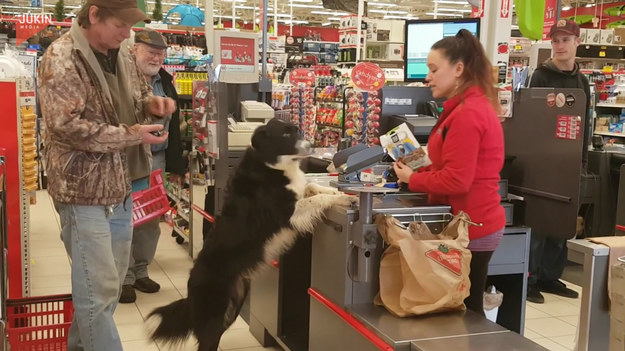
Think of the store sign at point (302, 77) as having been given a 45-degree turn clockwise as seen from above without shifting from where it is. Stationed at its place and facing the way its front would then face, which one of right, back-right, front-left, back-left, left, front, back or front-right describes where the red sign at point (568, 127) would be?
left

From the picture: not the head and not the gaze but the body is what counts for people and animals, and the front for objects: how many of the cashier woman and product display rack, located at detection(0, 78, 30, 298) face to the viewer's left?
1

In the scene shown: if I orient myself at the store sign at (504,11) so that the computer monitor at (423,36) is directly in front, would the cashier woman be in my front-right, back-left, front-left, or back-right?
front-left

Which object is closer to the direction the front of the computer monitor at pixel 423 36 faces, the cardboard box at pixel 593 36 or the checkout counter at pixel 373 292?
the checkout counter

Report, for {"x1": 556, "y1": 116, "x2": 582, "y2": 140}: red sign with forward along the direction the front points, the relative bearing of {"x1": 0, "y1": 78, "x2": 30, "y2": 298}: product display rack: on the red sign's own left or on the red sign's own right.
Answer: on the red sign's own right

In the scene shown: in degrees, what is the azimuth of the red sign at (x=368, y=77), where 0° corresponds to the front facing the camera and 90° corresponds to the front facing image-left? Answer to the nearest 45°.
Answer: approximately 0°

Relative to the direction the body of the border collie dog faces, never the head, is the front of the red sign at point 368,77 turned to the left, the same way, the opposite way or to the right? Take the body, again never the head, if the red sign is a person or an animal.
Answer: to the right

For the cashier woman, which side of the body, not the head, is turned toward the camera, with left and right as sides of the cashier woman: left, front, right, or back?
left

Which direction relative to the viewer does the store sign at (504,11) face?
toward the camera

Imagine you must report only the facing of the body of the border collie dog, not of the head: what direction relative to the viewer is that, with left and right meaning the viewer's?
facing to the right of the viewer

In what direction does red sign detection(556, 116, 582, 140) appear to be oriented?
toward the camera

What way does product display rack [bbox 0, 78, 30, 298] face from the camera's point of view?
to the viewer's right

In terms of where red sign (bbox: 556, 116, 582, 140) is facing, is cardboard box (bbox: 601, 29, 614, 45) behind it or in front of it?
behind
